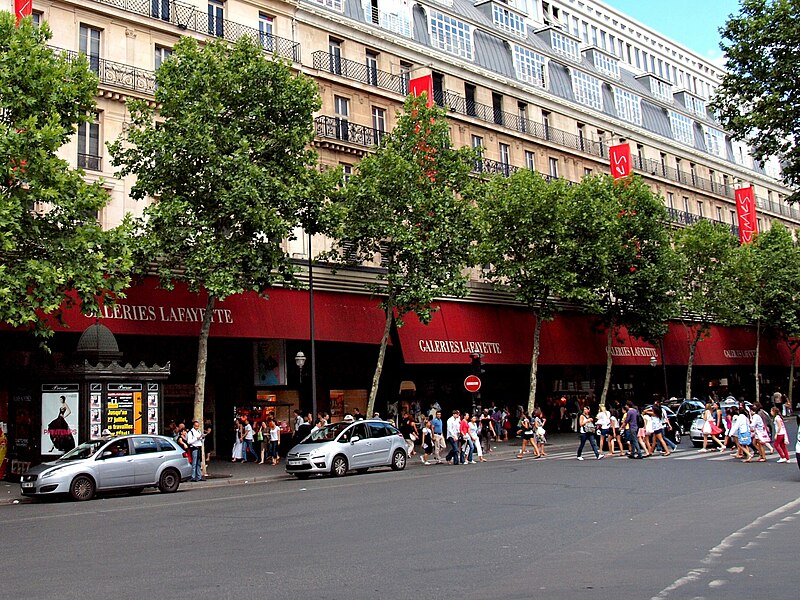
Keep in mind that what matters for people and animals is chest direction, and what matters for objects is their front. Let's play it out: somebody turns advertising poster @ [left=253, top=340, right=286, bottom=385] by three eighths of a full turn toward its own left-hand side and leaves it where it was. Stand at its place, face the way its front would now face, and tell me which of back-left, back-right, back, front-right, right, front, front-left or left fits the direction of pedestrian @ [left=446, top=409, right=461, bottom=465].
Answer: right

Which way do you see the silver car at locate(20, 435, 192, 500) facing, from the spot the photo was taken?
facing the viewer and to the left of the viewer

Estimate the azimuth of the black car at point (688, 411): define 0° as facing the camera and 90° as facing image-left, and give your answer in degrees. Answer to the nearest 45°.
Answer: approximately 45°

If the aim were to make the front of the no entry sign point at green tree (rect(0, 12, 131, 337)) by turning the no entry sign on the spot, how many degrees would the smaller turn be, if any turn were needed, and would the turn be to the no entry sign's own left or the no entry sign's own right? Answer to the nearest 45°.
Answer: approximately 45° to the no entry sign's own right

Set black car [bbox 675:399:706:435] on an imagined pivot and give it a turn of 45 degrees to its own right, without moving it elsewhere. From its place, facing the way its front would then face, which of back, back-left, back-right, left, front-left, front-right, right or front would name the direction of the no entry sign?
front-left

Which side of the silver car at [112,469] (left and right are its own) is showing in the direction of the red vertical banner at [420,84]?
back

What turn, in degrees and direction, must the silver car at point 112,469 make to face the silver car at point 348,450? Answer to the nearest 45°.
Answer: approximately 135° to its left

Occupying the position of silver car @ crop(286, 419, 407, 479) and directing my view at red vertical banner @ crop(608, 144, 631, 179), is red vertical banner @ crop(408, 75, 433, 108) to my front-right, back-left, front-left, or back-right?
front-left

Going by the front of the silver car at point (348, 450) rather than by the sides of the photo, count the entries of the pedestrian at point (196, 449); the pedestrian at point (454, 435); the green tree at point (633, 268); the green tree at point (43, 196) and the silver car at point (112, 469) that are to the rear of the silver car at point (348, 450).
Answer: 2

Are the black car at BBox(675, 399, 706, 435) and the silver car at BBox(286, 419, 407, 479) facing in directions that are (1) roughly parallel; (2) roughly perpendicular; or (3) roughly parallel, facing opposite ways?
roughly parallel

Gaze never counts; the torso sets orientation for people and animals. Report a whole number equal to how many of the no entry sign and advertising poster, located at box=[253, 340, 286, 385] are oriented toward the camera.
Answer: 2

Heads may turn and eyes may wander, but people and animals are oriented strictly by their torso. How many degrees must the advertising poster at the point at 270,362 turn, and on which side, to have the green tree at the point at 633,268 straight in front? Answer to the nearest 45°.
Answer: approximately 90° to its left

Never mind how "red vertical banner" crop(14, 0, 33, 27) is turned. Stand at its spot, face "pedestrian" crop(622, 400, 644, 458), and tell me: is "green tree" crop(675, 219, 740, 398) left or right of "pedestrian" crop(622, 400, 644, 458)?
left

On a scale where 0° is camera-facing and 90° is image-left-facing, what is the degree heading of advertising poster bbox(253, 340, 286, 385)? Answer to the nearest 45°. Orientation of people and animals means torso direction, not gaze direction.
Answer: approximately 0°

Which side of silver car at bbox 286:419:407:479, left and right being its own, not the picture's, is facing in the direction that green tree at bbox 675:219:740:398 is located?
back

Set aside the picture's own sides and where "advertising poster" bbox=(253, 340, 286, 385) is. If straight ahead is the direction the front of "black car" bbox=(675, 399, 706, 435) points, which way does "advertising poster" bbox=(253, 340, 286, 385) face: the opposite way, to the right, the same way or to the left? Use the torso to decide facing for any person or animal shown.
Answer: to the left

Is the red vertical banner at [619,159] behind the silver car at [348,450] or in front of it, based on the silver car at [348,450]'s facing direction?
behind

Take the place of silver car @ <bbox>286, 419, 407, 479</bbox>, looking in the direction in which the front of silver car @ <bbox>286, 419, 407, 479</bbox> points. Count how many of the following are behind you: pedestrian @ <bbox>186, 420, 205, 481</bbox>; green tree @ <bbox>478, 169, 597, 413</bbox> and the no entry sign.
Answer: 2

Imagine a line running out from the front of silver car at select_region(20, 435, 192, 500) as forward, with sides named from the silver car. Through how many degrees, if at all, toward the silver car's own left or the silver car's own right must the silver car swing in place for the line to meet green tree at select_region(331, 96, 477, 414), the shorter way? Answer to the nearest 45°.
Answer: approximately 180°

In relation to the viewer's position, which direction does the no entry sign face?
facing the viewer
